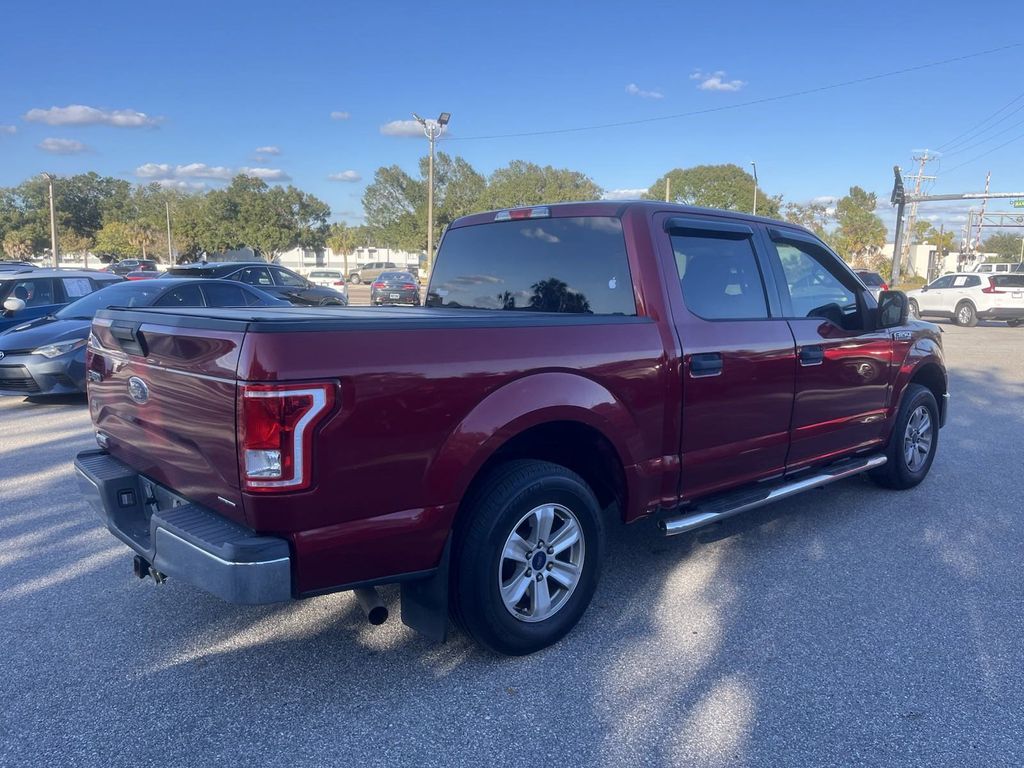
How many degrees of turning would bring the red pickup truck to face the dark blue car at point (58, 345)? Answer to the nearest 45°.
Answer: approximately 90° to its left

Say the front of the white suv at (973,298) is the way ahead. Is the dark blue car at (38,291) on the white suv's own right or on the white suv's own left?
on the white suv's own left

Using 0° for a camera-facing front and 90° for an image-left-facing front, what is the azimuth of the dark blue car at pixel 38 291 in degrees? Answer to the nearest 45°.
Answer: approximately 45°

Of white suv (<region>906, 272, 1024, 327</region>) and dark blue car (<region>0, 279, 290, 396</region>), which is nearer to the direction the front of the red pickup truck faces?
the white suv

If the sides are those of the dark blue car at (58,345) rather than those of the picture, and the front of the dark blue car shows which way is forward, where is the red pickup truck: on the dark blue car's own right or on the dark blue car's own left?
on the dark blue car's own left

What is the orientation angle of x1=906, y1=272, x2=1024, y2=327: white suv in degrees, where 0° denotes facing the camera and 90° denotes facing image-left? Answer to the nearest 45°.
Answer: approximately 135°

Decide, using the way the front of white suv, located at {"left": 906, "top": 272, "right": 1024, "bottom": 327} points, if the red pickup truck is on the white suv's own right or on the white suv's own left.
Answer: on the white suv's own left

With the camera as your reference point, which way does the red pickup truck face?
facing away from the viewer and to the right of the viewer
